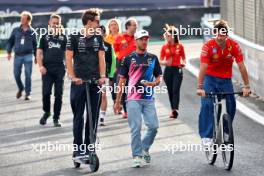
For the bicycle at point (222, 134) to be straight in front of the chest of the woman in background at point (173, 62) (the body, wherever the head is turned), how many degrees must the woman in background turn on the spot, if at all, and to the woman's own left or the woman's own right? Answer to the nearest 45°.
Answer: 0° — they already face it

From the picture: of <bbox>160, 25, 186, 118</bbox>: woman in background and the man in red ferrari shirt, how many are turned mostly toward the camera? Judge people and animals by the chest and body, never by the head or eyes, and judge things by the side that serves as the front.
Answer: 2

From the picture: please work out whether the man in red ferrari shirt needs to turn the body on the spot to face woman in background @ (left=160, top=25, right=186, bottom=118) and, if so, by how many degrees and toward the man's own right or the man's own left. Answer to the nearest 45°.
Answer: approximately 180°

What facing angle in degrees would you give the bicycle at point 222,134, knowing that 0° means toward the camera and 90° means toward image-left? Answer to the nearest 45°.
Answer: approximately 0°

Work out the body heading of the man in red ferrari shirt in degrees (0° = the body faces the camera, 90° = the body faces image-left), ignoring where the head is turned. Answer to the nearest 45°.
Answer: approximately 0°

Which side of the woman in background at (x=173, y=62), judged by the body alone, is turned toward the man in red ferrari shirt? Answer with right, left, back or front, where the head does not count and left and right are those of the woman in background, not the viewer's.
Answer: front
